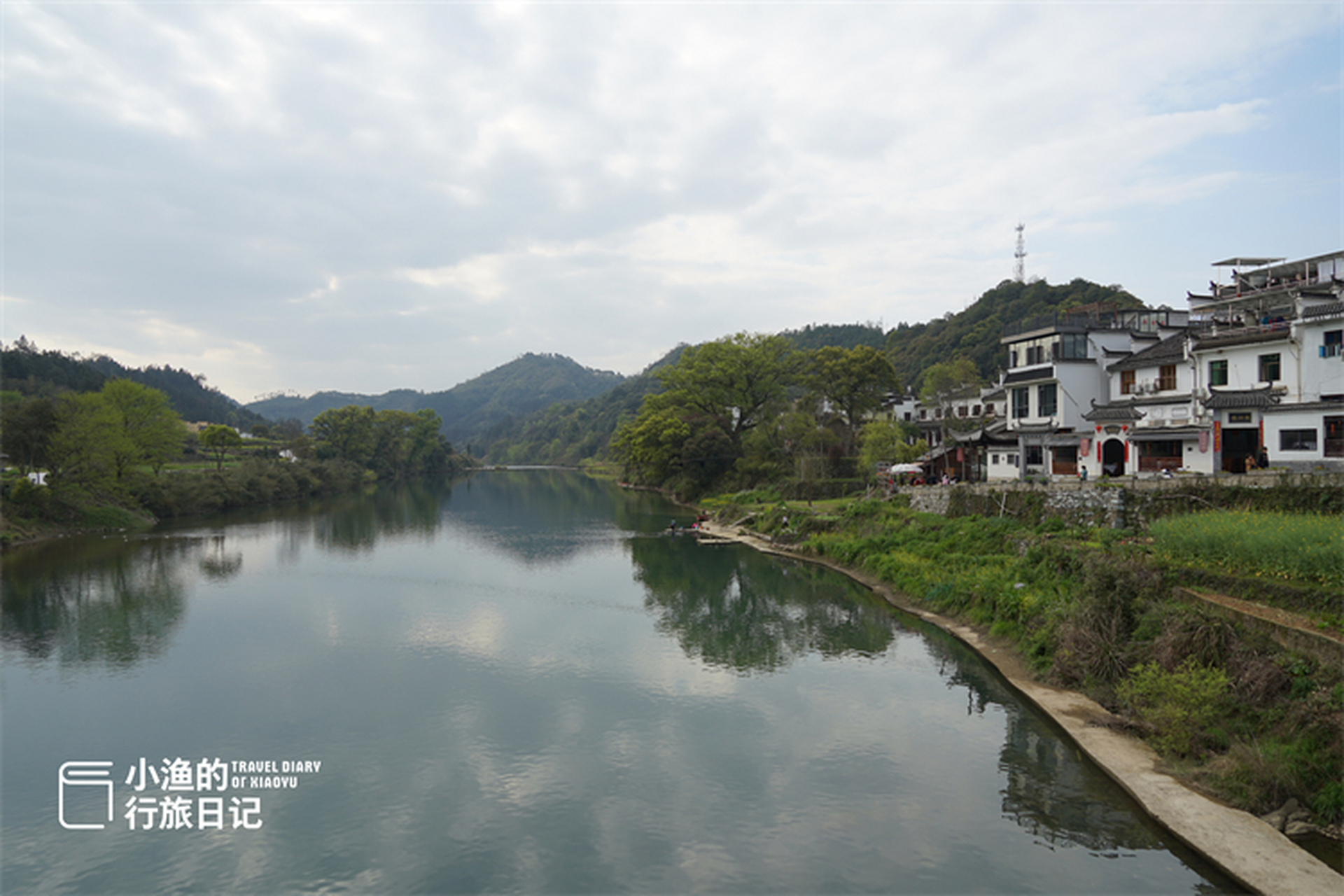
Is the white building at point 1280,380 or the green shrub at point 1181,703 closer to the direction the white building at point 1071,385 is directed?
the green shrub

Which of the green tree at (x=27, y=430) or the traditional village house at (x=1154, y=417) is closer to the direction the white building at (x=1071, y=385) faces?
the green tree

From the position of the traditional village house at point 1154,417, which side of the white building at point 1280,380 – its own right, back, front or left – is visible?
right

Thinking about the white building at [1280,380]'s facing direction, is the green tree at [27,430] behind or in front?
in front

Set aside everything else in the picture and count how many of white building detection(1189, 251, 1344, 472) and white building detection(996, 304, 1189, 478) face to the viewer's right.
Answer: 0

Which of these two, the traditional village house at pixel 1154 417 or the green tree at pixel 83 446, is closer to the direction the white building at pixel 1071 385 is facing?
the green tree

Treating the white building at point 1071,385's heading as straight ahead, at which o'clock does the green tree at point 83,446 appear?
The green tree is roughly at 1 o'clock from the white building.

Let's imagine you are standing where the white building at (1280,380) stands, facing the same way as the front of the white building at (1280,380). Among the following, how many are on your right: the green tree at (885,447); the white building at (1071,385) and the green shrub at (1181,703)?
2

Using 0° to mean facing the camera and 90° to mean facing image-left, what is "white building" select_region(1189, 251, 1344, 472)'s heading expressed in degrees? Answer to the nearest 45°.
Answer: approximately 45°

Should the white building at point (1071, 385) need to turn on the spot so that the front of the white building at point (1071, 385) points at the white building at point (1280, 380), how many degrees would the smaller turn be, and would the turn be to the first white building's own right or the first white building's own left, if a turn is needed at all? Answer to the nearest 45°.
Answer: approximately 90° to the first white building's own left

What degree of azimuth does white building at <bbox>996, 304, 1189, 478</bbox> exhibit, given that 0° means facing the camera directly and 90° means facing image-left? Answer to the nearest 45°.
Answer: approximately 45°

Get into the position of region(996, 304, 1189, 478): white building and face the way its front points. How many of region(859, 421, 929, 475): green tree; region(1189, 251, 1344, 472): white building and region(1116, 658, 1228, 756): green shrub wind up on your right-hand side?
1

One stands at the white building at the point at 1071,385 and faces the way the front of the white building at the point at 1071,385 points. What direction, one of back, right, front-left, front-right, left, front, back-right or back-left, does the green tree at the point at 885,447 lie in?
right
